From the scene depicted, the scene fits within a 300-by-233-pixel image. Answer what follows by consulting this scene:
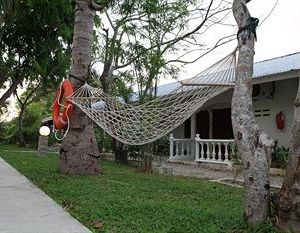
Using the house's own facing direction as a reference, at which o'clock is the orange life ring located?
The orange life ring is roughly at 12 o'clock from the house.

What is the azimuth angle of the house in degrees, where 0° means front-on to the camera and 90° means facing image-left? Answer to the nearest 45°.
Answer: approximately 45°

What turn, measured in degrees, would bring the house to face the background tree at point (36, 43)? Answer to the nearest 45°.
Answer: approximately 45° to its right

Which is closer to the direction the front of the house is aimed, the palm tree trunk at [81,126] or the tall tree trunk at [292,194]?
the palm tree trunk

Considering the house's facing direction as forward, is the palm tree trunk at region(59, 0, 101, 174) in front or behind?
in front

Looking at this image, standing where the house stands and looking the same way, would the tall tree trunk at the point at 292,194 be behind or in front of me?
in front
